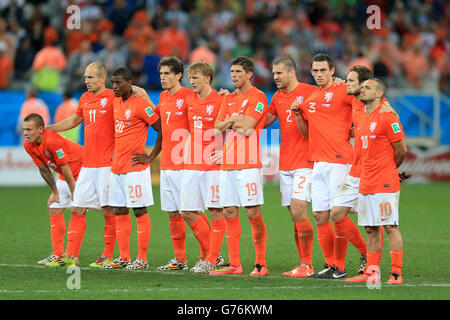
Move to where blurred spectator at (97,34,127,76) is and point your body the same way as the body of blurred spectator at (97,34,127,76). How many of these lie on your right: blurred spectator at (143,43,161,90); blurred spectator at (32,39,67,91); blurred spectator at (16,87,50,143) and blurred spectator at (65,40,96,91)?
3

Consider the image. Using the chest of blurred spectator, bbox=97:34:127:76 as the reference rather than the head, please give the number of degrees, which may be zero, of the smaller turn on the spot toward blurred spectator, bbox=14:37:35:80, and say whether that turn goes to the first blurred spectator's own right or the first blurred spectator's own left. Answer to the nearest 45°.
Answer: approximately 135° to the first blurred spectator's own right

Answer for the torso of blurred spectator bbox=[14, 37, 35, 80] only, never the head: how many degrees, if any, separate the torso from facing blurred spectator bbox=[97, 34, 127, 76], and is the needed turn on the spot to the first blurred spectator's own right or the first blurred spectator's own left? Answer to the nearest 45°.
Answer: approximately 45° to the first blurred spectator's own left

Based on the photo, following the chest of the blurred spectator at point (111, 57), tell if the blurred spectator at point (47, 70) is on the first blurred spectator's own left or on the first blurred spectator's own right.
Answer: on the first blurred spectator's own right

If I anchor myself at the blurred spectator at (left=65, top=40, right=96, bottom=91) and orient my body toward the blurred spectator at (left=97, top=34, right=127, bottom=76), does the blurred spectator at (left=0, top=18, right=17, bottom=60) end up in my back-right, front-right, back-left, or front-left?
back-left

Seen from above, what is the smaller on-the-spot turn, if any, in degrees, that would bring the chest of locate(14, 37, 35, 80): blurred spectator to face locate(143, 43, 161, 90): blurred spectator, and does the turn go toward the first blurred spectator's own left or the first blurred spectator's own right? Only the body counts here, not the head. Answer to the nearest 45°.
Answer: approximately 90° to the first blurred spectator's own left

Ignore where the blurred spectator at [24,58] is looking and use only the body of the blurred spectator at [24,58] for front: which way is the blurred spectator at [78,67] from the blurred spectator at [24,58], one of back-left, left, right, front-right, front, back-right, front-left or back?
front-left

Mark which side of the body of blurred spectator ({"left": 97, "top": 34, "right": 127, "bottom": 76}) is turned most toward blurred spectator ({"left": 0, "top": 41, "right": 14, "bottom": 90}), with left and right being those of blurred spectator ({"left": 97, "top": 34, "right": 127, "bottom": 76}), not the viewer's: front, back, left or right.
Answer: right

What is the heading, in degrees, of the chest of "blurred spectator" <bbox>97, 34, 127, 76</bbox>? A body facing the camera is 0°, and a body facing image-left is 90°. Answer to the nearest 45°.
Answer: approximately 0°

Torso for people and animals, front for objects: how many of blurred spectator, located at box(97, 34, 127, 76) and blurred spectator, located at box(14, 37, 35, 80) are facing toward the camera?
2
